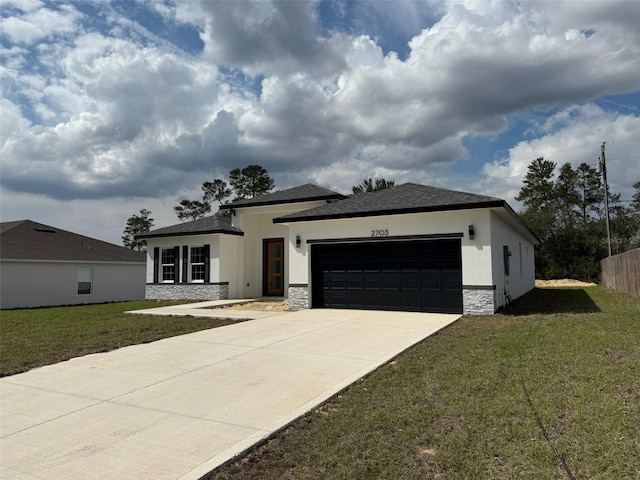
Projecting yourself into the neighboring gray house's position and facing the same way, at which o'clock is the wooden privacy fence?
The wooden privacy fence is roughly at 9 o'clock from the neighboring gray house.

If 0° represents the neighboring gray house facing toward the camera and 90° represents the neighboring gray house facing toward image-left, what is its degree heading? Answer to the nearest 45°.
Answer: approximately 45°

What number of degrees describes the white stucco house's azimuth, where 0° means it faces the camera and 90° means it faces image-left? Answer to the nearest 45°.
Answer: approximately 45°

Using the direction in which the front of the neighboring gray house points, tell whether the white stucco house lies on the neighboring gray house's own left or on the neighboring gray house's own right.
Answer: on the neighboring gray house's own left

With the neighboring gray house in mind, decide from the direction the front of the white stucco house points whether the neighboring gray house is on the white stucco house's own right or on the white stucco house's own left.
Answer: on the white stucco house's own right
